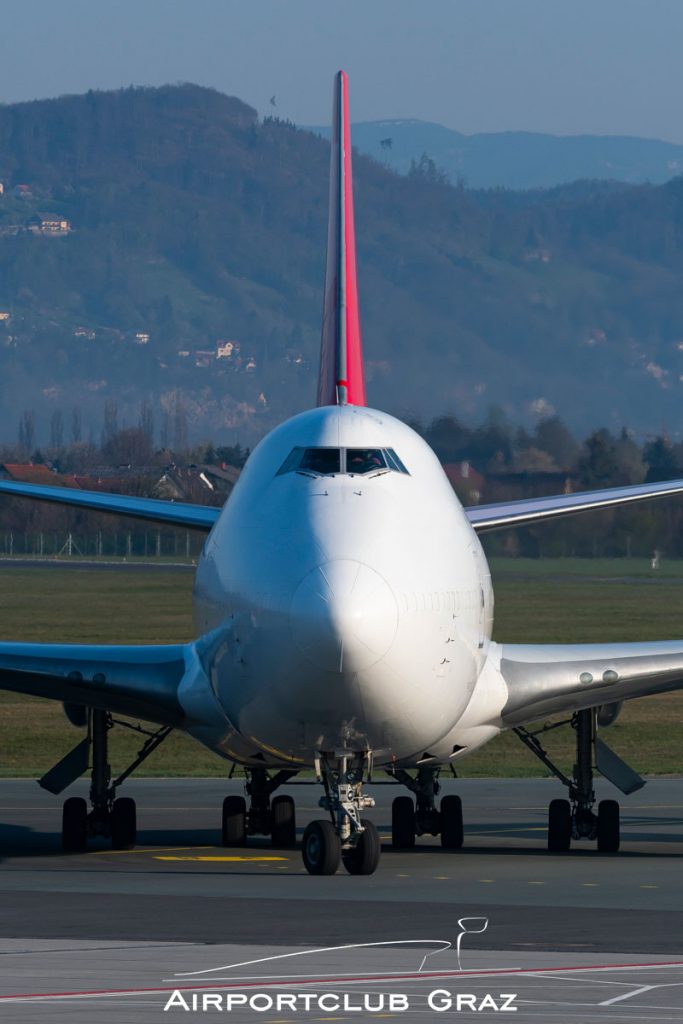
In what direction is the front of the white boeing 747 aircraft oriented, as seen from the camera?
facing the viewer
